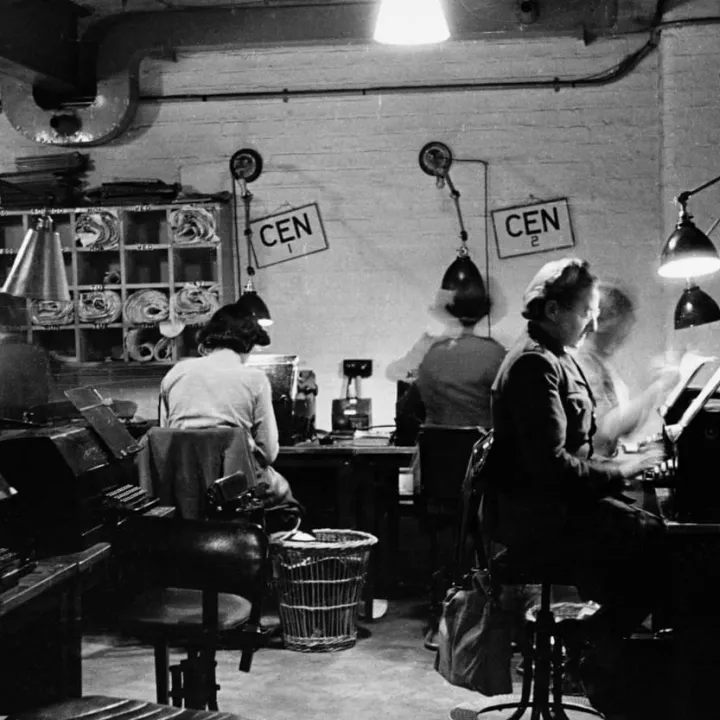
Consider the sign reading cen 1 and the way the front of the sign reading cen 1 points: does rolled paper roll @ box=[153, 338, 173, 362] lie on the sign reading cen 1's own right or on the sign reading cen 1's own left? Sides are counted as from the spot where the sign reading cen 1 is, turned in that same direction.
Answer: on the sign reading cen 1's own right

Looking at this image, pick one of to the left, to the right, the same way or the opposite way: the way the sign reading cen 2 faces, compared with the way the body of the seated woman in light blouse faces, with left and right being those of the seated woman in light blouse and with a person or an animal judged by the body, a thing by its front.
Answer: the opposite way

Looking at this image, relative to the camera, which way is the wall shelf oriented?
toward the camera

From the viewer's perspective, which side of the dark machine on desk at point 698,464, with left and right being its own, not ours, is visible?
left

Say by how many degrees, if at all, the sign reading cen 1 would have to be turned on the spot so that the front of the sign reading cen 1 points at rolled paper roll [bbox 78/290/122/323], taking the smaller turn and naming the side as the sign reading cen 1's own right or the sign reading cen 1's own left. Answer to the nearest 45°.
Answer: approximately 90° to the sign reading cen 1's own right

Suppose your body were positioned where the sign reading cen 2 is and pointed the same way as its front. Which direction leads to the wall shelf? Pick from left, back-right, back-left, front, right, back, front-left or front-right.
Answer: right

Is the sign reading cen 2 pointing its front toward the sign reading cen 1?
no

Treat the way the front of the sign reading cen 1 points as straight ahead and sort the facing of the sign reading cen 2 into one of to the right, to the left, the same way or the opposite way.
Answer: the same way

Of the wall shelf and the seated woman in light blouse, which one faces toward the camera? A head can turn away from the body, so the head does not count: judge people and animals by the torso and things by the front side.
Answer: the wall shelf

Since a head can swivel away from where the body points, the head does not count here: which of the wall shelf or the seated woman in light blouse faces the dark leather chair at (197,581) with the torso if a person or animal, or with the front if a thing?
the wall shelf

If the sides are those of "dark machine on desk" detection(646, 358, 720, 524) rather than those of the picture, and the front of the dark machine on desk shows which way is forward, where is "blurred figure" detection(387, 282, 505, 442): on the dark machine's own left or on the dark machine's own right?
on the dark machine's own right

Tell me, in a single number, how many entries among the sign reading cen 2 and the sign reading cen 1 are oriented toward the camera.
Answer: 2

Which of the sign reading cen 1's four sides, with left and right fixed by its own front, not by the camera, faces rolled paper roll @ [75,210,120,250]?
right

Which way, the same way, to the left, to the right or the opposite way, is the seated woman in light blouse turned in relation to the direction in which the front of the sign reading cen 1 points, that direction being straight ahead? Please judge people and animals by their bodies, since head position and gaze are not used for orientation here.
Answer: the opposite way

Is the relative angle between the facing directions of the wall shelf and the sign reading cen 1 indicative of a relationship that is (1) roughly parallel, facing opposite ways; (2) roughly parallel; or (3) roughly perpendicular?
roughly parallel

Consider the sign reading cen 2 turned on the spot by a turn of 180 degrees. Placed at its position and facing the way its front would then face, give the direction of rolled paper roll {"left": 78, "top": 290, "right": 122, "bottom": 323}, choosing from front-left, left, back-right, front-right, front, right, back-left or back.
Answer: left

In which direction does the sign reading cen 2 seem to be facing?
toward the camera

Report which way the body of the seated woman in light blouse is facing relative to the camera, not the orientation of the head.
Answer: away from the camera

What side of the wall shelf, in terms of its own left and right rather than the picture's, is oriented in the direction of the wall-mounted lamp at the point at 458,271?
left
